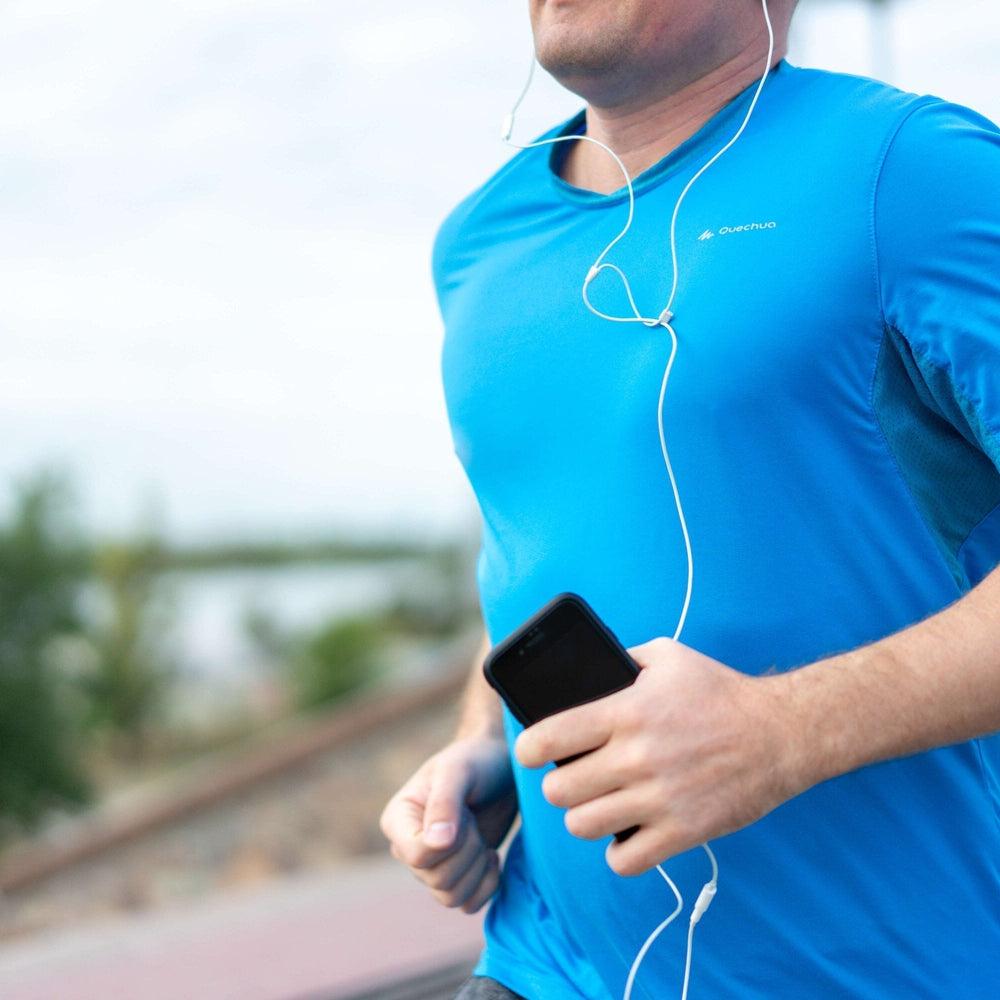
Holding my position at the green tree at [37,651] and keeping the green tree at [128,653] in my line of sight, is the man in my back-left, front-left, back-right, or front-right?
back-right

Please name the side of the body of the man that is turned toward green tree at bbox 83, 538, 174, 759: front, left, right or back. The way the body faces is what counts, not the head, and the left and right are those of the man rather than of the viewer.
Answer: right

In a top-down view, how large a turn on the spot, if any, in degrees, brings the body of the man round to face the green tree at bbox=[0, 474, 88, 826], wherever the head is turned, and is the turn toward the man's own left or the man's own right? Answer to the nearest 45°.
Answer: approximately 90° to the man's own right

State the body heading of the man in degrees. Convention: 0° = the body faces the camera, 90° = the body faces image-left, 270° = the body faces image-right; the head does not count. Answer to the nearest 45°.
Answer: approximately 45°
